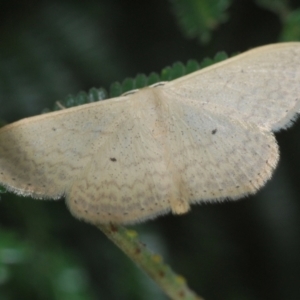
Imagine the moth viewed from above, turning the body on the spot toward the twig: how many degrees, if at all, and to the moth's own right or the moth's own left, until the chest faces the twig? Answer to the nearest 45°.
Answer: approximately 135° to the moth's own left

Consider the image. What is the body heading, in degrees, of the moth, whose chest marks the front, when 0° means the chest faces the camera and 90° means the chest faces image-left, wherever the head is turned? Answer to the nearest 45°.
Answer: approximately 180°
